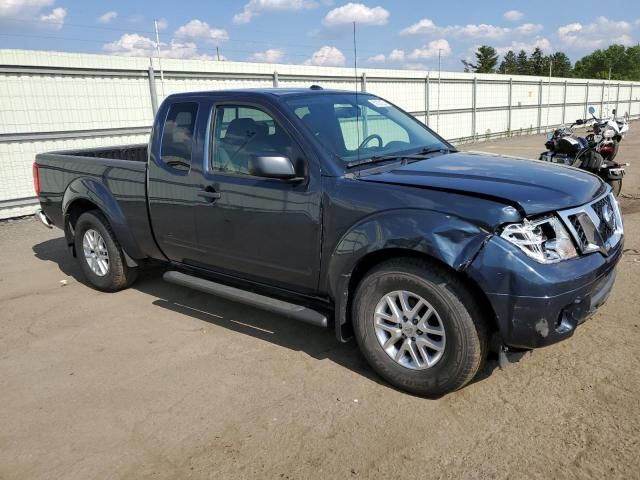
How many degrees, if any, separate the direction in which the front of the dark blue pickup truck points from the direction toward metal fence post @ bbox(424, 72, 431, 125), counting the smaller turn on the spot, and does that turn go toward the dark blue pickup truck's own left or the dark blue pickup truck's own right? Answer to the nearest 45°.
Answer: approximately 135° to the dark blue pickup truck's own left

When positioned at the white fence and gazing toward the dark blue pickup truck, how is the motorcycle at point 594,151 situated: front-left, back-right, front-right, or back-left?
front-left

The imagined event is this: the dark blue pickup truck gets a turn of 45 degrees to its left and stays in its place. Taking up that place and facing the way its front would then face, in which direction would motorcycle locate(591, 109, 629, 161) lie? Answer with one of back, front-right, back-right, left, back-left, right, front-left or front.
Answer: front-left

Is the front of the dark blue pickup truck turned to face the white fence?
no

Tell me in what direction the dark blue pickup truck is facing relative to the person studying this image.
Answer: facing the viewer and to the right of the viewer

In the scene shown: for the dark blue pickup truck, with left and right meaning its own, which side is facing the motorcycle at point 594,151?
left
